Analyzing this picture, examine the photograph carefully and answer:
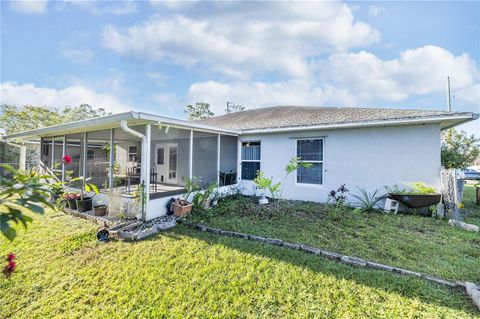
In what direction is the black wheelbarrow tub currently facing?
to the viewer's left

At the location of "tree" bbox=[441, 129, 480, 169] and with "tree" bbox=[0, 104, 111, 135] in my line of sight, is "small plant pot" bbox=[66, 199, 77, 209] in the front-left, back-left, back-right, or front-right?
front-left
